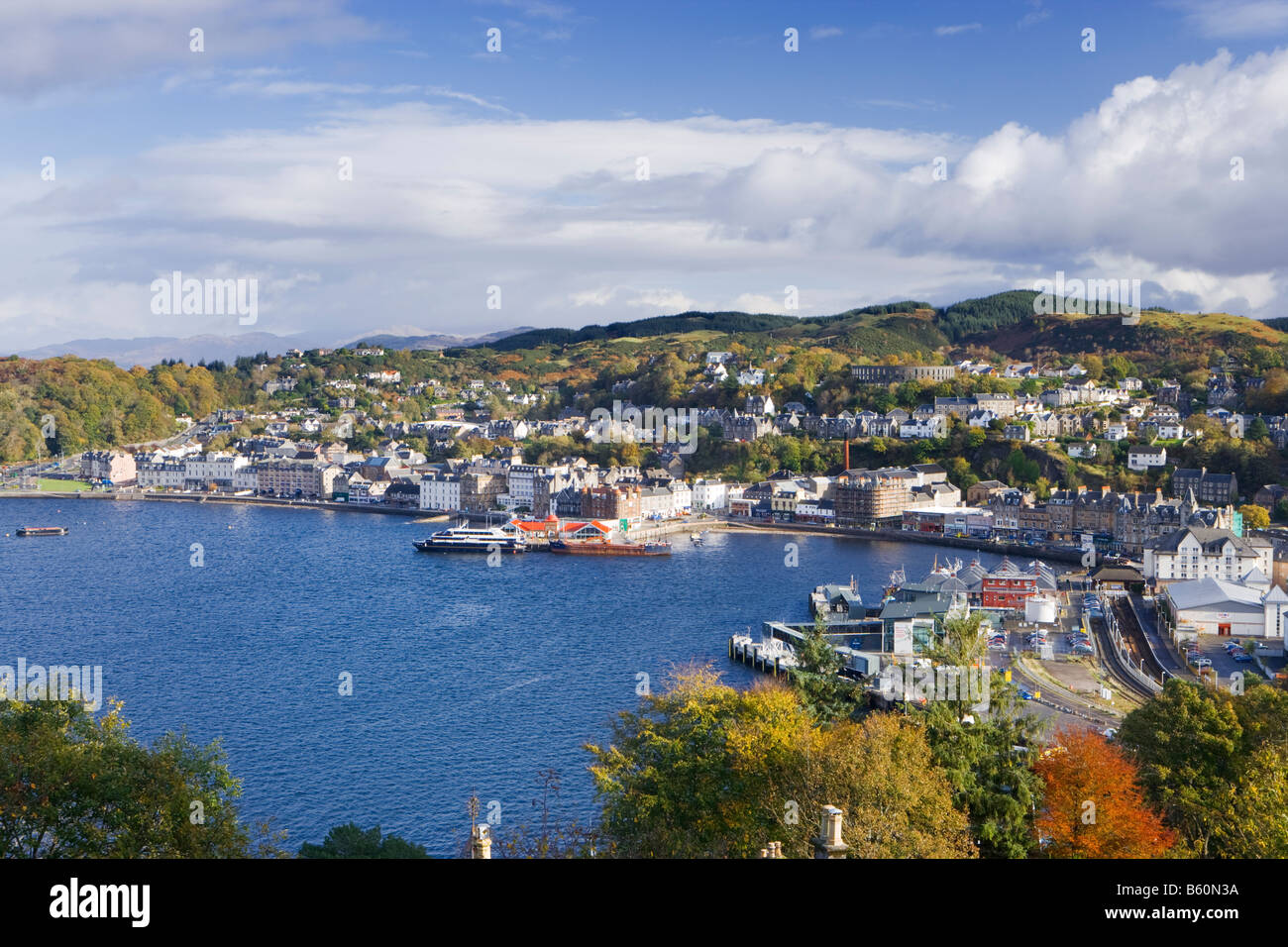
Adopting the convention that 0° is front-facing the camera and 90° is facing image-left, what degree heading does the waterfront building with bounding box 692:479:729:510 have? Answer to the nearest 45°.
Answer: approximately 45°

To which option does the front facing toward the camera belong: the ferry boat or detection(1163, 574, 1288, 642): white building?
the white building

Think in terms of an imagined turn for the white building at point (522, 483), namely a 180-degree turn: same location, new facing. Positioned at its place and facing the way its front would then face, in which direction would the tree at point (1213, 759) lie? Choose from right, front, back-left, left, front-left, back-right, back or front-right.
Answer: back

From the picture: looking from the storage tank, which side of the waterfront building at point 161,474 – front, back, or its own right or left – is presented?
front

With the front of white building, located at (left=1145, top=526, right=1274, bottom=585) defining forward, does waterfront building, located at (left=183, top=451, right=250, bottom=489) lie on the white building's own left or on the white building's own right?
on the white building's own right

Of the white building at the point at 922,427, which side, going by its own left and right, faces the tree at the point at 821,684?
front

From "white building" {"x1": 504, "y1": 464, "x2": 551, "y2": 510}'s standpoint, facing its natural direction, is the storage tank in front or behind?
in front

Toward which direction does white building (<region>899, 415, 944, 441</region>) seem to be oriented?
toward the camera

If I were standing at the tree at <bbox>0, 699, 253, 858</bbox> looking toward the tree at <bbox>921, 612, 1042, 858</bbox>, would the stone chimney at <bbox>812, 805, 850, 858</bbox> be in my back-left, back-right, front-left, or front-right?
front-right

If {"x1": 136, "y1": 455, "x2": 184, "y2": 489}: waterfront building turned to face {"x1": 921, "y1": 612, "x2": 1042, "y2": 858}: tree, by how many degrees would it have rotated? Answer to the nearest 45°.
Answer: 0° — it already faces it

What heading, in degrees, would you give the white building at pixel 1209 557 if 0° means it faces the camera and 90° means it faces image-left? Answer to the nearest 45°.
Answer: approximately 0°

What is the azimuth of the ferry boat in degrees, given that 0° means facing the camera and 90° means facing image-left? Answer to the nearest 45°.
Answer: approximately 90°

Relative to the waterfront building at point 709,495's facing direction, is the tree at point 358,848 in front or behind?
in front

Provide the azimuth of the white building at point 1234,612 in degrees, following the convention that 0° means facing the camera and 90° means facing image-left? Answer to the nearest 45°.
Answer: approximately 0°

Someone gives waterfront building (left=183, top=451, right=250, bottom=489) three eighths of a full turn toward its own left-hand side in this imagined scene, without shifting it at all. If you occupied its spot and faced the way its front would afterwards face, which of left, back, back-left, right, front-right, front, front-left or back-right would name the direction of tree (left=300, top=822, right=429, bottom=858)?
back-right

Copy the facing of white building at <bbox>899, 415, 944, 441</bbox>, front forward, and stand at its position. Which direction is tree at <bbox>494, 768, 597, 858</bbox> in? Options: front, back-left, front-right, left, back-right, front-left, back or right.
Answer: front

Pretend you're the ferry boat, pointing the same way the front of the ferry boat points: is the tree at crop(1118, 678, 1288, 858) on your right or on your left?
on your left

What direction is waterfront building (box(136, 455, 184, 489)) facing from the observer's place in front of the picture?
facing the viewer

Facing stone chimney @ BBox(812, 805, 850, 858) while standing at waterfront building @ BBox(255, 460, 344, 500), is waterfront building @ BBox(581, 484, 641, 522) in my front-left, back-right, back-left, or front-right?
front-left

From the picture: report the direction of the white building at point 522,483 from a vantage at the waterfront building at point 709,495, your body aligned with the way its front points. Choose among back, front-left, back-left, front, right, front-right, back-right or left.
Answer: front-right
